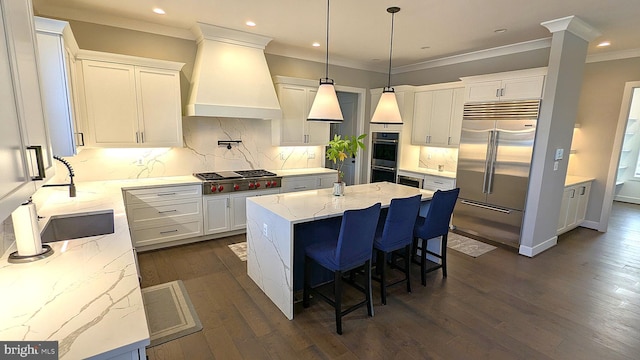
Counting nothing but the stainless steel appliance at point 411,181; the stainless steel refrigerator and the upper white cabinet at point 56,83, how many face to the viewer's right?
1

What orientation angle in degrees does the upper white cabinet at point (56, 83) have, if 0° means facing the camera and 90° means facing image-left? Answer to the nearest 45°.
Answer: approximately 270°

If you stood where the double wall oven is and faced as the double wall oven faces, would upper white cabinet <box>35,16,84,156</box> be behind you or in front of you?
in front

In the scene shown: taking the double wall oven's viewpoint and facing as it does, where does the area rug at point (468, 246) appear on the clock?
The area rug is roughly at 9 o'clock from the double wall oven.

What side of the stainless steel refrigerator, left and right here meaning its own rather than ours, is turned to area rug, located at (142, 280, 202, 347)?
front

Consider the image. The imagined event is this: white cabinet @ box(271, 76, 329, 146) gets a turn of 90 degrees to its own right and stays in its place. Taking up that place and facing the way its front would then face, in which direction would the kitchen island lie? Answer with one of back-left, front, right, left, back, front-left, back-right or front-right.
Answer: front-left

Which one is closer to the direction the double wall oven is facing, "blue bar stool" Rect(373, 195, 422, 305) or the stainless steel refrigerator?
the blue bar stool

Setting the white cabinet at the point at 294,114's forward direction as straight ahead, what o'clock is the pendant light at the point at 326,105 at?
The pendant light is roughly at 1 o'clock from the white cabinet.

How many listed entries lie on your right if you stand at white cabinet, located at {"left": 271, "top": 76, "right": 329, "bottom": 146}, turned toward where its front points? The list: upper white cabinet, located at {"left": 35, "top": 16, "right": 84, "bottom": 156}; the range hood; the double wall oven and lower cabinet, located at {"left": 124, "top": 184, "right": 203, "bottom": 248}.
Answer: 3

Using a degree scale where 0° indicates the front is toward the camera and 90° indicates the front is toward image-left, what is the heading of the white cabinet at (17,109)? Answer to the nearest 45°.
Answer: approximately 270°
